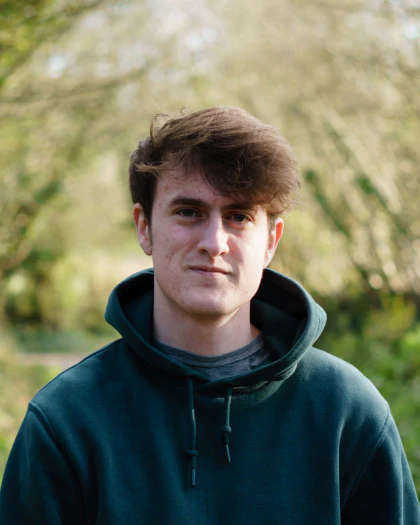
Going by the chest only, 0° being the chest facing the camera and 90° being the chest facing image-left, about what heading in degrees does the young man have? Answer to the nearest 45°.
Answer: approximately 0°
